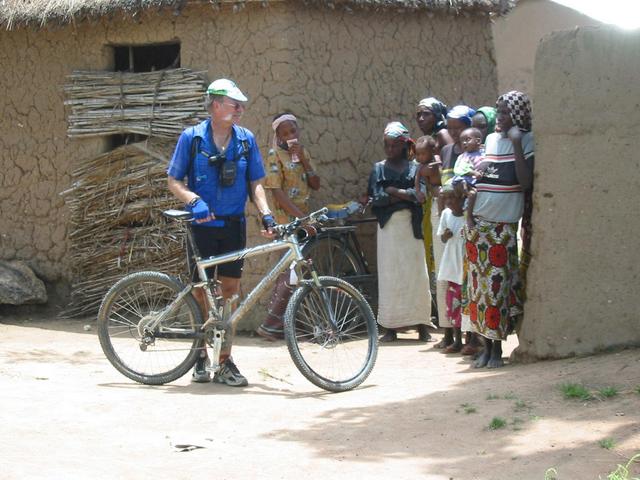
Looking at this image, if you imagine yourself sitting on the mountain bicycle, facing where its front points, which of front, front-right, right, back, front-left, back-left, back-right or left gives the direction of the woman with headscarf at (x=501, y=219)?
front

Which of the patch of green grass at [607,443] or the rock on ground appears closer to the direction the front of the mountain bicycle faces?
the patch of green grass

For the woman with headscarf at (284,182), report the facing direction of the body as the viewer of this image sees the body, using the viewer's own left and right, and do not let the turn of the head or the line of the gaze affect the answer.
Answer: facing the viewer and to the right of the viewer

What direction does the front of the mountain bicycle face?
to the viewer's right

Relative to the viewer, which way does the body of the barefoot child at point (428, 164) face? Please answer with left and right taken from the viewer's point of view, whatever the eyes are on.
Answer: facing the viewer and to the left of the viewer

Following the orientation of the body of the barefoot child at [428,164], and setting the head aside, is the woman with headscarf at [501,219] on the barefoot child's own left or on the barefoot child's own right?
on the barefoot child's own left

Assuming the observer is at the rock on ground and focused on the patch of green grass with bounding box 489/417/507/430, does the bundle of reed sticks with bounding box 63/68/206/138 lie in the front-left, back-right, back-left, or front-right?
front-left

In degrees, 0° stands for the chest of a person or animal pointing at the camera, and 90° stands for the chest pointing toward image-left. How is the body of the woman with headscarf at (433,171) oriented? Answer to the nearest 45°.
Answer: approximately 45°

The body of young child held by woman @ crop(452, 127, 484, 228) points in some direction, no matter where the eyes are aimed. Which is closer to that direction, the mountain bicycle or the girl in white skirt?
the mountain bicycle

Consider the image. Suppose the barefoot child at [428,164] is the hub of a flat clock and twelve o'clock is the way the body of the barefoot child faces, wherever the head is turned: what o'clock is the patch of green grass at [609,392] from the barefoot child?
The patch of green grass is roughly at 10 o'clock from the barefoot child.

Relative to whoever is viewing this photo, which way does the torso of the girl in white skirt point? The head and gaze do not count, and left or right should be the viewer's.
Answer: facing the viewer

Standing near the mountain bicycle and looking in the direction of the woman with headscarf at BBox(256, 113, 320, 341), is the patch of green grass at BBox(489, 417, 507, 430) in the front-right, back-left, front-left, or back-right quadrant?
back-right
